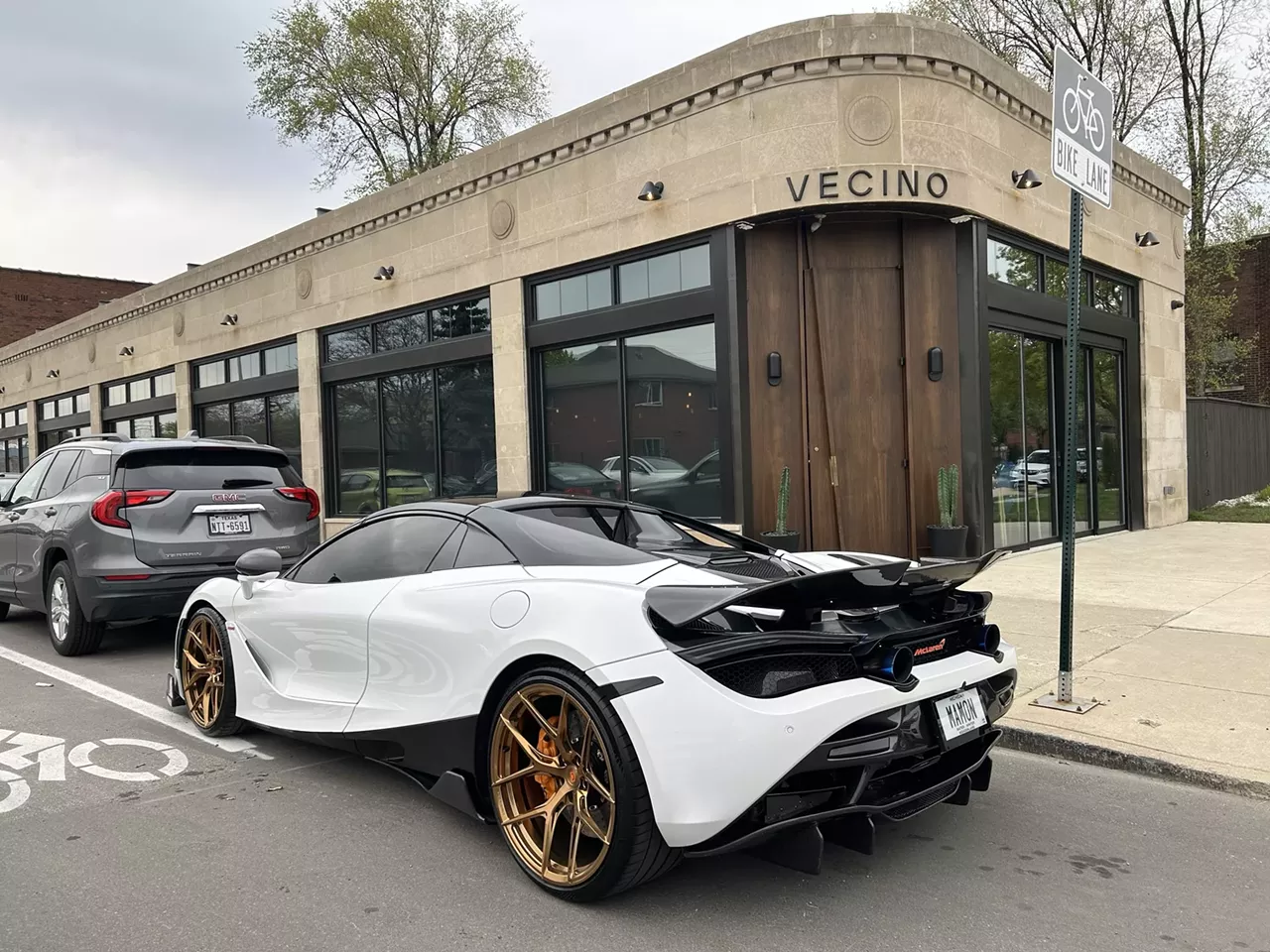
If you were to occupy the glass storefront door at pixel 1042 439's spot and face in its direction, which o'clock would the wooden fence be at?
The wooden fence is roughly at 8 o'clock from the glass storefront door.

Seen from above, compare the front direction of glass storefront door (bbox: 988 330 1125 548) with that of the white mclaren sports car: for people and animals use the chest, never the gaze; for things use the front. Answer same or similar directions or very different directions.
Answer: very different directions

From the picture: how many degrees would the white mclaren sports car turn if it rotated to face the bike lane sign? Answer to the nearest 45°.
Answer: approximately 90° to its right

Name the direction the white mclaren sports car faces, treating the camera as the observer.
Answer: facing away from the viewer and to the left of the viewer

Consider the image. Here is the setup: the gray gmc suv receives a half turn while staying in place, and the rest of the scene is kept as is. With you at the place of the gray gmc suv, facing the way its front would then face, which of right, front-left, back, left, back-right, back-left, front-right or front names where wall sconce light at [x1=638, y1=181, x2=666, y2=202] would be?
front-left

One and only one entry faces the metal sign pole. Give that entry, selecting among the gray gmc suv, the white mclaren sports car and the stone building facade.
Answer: the stone building facade

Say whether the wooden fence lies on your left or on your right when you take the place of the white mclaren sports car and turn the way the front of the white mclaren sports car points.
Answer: on your right

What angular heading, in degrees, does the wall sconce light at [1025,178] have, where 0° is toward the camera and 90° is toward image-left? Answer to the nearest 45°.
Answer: approximately 315°

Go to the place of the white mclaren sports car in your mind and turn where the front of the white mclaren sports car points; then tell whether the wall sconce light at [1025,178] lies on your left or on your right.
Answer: on your right

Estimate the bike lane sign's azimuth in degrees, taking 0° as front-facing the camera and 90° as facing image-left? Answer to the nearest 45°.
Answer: approximately 315°

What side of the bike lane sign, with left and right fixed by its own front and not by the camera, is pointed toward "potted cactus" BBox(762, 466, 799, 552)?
back
